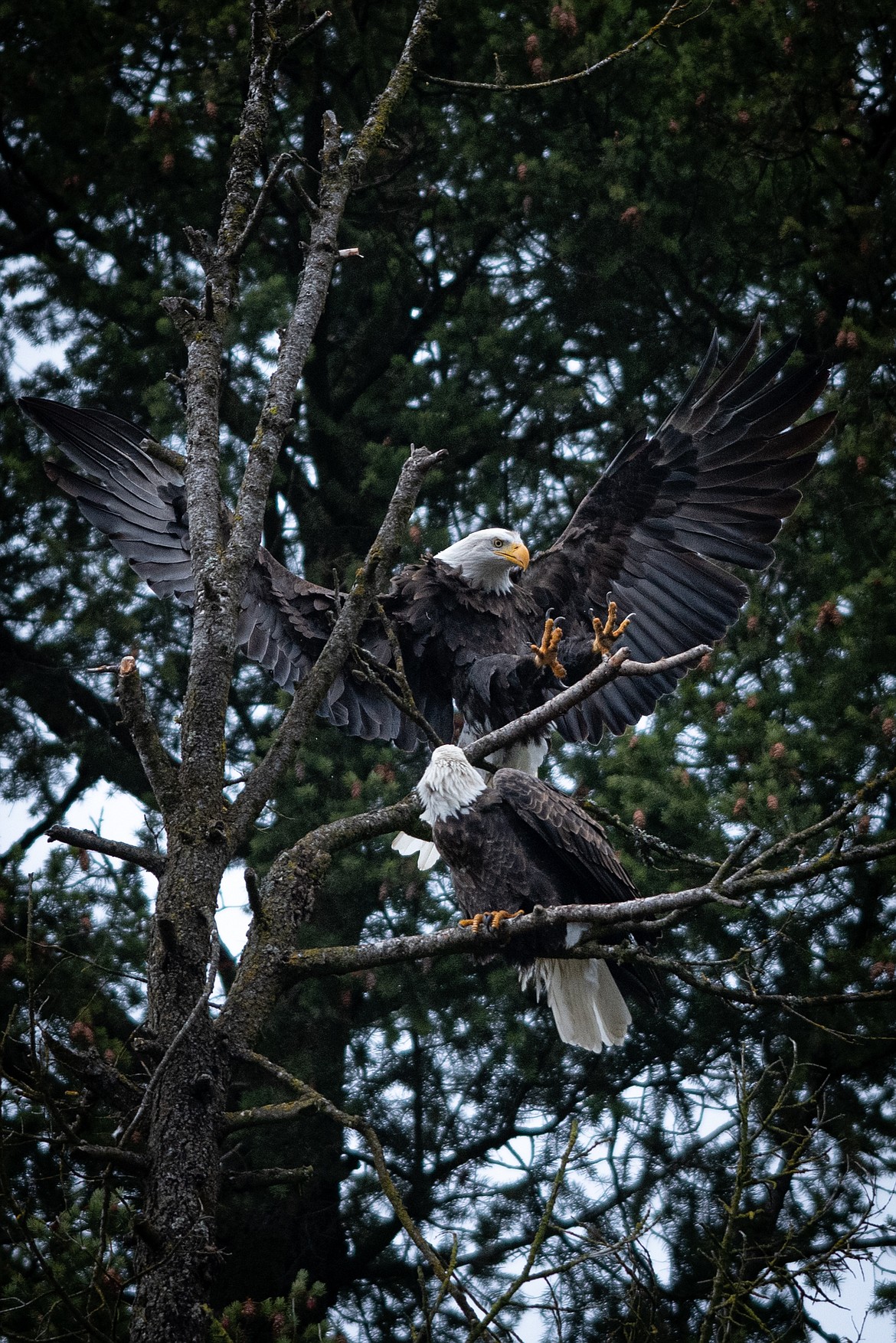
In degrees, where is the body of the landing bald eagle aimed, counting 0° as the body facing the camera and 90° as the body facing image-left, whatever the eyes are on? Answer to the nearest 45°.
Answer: approximately 315°
